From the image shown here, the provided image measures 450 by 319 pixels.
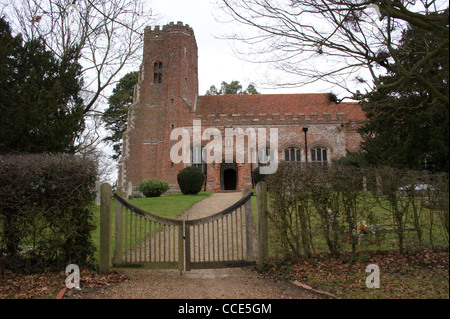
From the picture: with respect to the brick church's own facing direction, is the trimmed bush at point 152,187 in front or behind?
in front

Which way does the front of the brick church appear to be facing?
toward the camera

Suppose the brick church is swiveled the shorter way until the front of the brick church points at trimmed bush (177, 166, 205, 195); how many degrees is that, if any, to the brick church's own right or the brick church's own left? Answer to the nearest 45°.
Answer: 0° — it already faces it

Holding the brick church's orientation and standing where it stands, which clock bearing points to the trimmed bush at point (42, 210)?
The trimmed bush is roughly at 12 o'clock from the brick church.

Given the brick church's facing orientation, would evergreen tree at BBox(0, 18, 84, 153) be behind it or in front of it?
in front

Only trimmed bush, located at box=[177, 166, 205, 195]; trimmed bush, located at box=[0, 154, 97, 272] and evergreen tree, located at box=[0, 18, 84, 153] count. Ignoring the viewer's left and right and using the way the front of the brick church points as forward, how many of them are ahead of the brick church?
3

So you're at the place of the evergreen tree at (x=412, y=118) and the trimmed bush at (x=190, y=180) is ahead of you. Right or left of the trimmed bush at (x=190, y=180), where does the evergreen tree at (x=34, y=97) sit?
left

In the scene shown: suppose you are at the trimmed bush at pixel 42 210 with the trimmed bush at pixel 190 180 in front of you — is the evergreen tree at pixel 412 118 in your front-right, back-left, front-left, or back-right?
front-right

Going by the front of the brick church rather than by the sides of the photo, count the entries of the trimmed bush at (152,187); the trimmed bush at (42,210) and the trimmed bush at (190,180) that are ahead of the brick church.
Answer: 3
